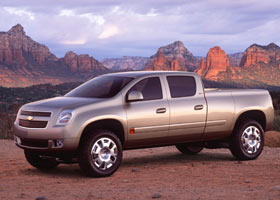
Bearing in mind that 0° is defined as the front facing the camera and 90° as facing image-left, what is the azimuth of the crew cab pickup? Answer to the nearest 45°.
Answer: approximately 45°
